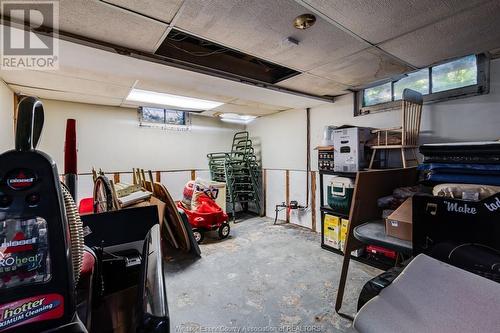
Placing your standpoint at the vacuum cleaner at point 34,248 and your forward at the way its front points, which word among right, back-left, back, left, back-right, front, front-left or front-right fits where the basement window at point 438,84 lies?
left

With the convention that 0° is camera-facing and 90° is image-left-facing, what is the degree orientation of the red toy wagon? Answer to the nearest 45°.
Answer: approximately 315°

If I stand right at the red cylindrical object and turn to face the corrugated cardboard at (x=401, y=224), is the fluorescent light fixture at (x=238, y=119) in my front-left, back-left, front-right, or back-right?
front-left

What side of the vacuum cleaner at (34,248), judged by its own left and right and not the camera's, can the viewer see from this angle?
front

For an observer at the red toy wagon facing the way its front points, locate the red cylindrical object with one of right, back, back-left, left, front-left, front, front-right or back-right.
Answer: front-right

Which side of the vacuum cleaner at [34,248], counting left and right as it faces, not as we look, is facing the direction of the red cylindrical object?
back

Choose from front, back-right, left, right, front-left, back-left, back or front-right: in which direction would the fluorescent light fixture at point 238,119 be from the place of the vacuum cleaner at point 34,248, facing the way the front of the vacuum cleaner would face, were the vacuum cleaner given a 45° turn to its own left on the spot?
left

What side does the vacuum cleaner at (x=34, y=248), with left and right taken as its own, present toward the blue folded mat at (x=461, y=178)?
left
